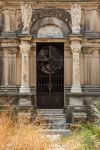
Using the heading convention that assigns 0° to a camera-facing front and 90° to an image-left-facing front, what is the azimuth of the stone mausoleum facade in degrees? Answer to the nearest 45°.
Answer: approximately 0°
